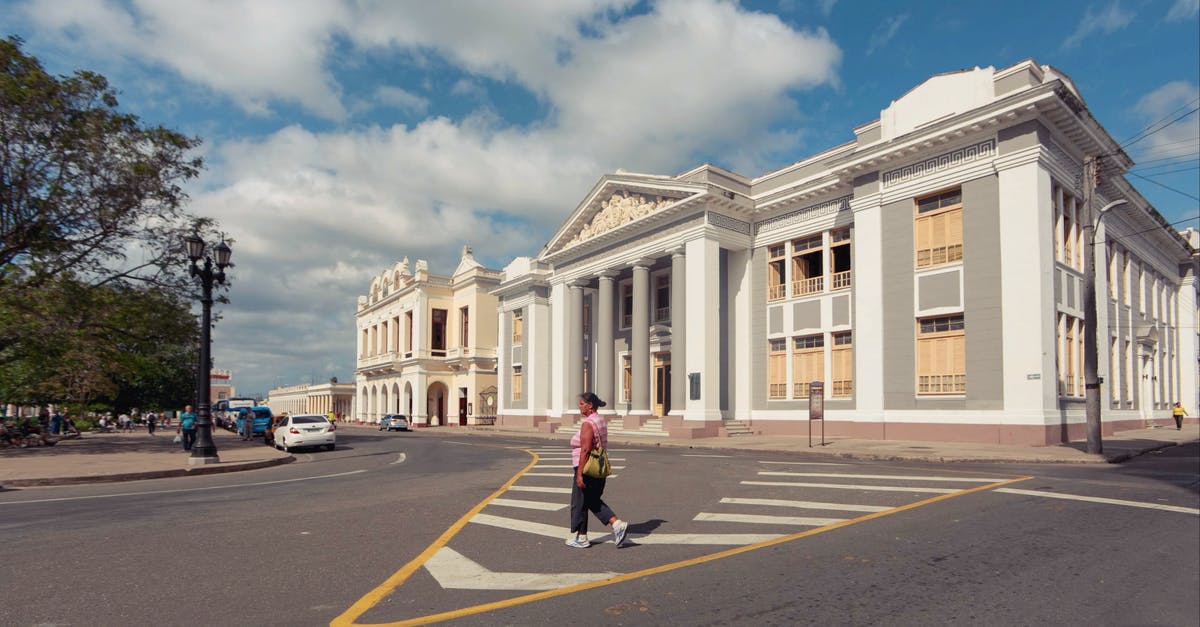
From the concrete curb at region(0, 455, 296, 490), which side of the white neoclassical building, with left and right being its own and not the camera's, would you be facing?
front

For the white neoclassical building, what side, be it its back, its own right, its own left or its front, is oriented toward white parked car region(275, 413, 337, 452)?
front

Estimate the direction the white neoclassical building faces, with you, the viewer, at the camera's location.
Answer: facing the viewer and to the left of the viewer

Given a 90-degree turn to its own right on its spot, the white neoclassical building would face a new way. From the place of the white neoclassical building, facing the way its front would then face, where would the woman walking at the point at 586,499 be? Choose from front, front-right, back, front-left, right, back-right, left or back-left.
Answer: back-left

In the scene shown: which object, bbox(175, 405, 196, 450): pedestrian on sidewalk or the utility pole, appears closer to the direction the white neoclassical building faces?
the pedestrian on sidewalk

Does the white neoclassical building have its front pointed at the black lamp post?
yes
